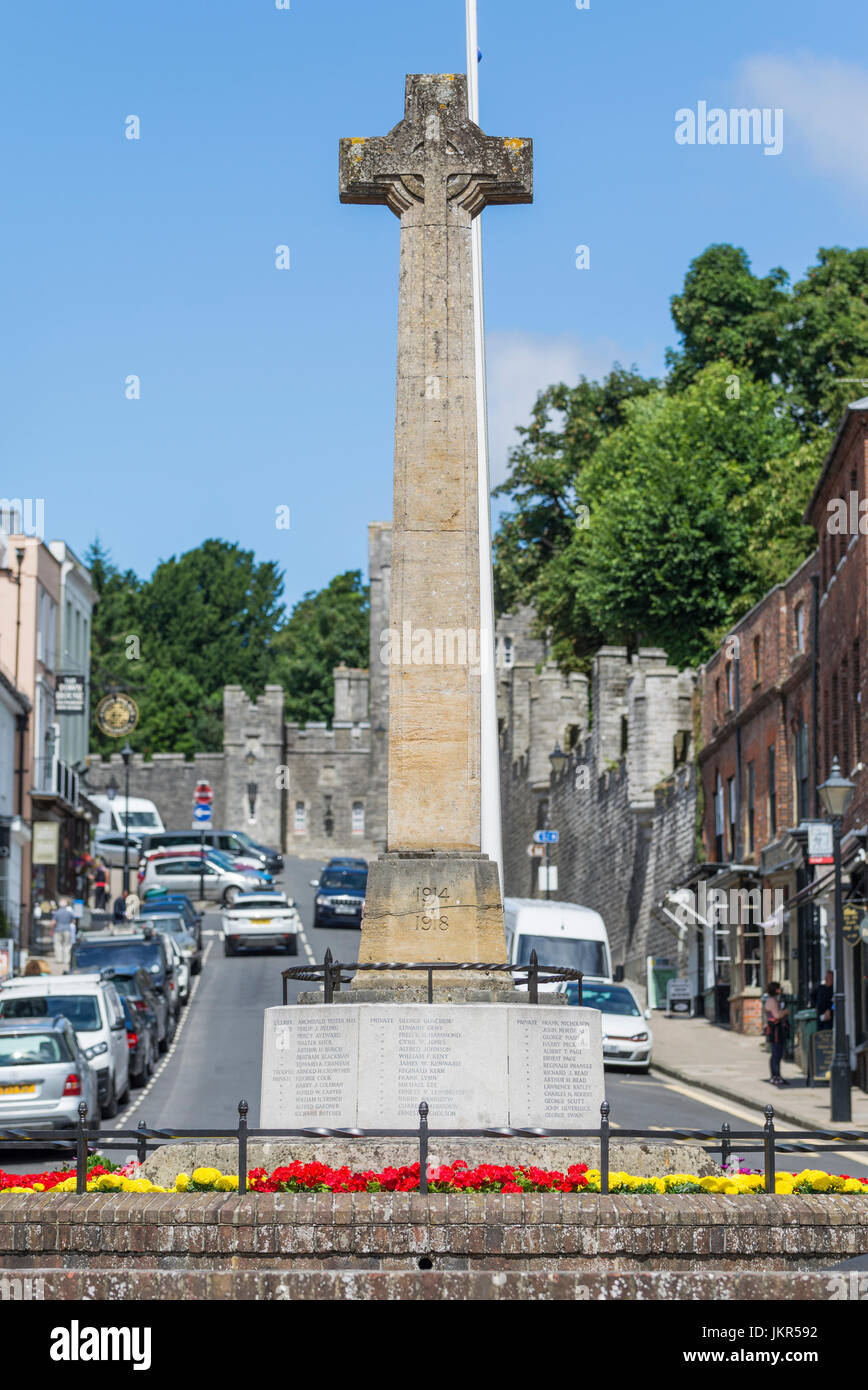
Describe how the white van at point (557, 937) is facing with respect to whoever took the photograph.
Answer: facing the viewer and to the right of the viewer

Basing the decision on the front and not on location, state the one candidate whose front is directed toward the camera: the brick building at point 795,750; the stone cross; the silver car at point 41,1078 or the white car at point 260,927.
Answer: the stone cross

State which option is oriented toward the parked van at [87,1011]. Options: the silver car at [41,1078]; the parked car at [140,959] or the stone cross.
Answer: the silver car

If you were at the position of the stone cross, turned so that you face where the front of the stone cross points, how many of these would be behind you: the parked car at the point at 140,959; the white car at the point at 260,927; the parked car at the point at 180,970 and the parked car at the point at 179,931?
4

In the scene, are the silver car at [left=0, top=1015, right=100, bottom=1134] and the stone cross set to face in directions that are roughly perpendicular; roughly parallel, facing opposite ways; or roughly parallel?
roughly parallel, facing opposite ways

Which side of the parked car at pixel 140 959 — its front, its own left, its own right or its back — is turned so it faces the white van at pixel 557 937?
right

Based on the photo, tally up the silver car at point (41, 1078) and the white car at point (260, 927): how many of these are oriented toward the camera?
0

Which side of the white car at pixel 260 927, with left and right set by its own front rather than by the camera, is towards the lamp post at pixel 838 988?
back

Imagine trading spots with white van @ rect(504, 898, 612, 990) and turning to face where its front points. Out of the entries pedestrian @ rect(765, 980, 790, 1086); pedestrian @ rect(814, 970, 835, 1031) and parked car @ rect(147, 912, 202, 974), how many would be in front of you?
2

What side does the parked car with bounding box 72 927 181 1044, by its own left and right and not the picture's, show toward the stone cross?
back

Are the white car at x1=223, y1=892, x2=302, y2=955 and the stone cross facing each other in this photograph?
no

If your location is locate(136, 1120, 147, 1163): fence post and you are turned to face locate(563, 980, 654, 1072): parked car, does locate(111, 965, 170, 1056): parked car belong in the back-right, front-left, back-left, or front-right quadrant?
front-left

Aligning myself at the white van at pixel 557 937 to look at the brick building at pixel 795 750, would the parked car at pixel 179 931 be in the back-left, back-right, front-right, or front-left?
back-left

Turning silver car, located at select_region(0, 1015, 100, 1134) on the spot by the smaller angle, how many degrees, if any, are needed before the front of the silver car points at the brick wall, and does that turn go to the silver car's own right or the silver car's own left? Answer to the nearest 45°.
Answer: approximately 180°

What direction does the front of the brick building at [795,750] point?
to the viewer's left

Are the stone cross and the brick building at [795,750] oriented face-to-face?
no

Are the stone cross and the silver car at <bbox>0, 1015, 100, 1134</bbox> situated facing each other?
no

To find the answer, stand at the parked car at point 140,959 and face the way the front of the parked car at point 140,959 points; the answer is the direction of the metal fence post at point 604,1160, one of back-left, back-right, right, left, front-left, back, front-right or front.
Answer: back

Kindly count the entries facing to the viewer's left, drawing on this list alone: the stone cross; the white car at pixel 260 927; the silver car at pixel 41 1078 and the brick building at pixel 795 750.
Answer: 1

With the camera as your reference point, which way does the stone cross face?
facing the viewer

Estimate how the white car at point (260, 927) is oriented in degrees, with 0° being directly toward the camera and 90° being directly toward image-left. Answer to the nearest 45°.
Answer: approximately 180°
